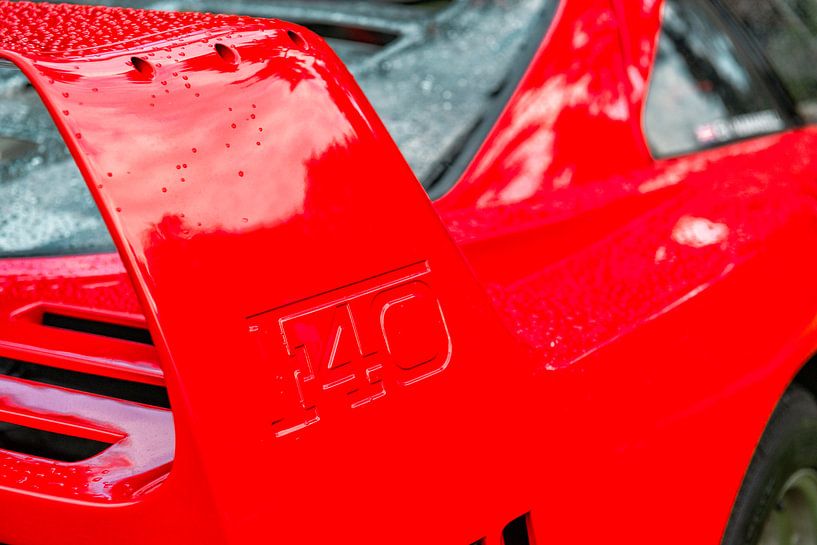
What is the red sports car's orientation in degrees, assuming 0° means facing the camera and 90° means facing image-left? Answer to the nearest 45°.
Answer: approximately 225°
